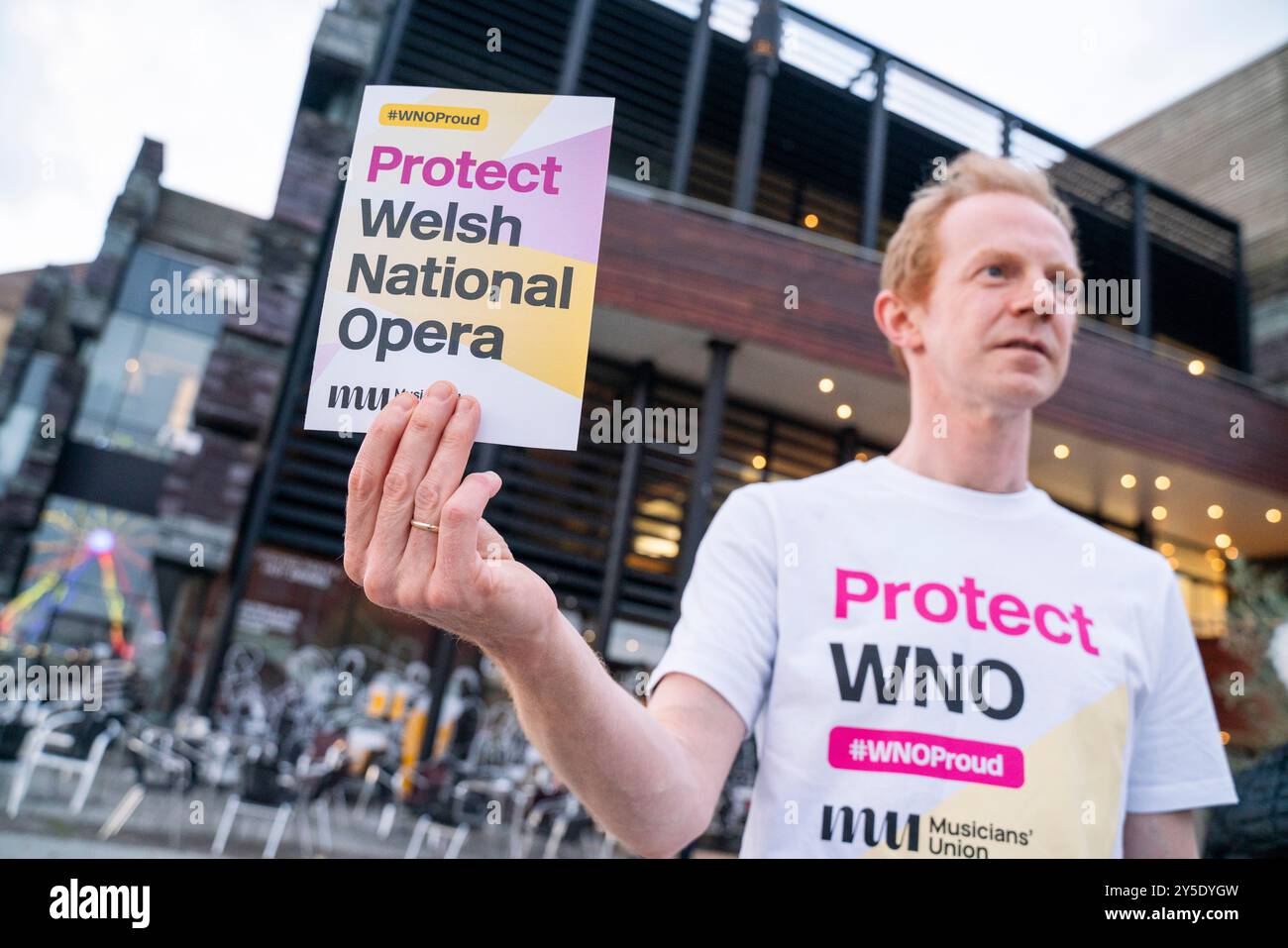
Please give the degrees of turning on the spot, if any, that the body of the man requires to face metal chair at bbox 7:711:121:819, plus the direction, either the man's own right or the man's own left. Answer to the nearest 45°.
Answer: approximately 135° to the man's own right

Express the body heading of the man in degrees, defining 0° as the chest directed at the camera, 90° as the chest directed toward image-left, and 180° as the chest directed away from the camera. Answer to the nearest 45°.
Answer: approximately 0°
